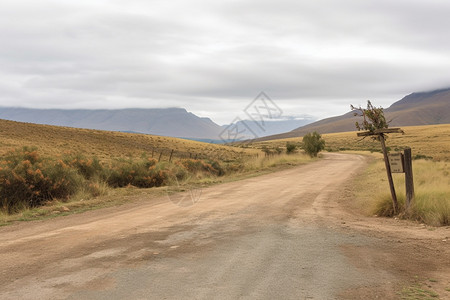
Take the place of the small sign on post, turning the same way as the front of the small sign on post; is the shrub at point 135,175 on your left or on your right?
on your right

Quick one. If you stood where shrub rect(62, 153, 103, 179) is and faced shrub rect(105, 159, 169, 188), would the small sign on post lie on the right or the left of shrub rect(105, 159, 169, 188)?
right

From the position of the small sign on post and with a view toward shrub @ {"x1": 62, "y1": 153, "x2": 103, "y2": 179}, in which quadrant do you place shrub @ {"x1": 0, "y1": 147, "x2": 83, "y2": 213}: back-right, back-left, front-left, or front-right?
front-left

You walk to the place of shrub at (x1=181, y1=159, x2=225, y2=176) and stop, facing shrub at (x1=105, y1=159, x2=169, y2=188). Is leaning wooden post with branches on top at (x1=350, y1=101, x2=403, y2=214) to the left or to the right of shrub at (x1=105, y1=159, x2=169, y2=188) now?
left

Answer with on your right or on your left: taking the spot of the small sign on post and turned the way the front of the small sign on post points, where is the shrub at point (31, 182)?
on your right

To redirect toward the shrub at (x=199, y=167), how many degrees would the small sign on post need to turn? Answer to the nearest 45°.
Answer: approximately 135° to its right

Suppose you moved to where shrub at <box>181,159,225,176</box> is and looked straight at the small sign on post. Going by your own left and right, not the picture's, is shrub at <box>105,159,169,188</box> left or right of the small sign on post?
right

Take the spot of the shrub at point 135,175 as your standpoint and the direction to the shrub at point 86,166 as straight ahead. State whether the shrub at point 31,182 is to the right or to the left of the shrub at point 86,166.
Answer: left

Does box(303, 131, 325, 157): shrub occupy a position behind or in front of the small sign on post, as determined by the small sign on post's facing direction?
behind

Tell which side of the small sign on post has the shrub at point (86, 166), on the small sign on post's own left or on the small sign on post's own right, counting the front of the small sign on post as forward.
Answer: on the small sign on post's own right

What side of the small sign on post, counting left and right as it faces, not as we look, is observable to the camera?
front
